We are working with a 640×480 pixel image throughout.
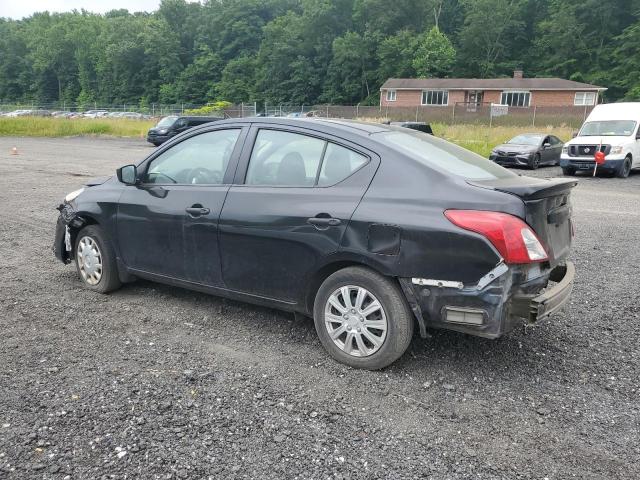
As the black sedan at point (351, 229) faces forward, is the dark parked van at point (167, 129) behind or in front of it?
in front

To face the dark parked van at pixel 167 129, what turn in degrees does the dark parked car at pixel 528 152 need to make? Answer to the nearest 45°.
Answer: approximately 45° to its right

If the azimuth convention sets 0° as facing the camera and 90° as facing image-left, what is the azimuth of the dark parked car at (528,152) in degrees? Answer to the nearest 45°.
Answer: approximately 45°

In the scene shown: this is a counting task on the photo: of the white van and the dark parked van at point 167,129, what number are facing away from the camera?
0

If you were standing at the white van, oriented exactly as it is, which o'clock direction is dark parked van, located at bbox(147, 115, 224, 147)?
The dark parked van is roughly at 2 o'clock from the white van.

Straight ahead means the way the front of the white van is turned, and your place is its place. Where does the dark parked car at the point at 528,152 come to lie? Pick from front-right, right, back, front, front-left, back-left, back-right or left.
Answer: right

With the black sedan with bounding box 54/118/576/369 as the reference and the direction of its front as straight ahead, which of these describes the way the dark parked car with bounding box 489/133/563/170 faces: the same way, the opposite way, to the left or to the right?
to the left

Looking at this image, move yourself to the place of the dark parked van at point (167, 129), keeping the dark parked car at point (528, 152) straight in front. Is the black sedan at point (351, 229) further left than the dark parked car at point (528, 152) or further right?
right

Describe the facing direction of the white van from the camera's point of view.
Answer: facing the viewer and to the left of the viewer

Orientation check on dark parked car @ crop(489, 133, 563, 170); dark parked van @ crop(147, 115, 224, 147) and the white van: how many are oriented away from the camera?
0

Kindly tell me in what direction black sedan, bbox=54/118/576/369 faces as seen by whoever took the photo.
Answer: facing away from the viewer and to the left of the viewer

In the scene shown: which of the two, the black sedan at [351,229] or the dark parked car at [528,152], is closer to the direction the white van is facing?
the black sedan

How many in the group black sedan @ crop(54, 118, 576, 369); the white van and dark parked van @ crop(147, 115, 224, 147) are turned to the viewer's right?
0

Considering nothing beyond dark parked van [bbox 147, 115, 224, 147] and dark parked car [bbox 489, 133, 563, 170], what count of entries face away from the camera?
0

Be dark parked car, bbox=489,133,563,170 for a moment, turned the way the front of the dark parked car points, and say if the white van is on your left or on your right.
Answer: on your left
